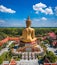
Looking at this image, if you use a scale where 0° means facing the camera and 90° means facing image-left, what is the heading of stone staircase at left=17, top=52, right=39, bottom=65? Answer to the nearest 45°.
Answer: approximately 0°

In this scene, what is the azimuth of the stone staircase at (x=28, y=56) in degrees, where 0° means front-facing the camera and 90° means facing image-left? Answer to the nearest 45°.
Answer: approximately 0°
